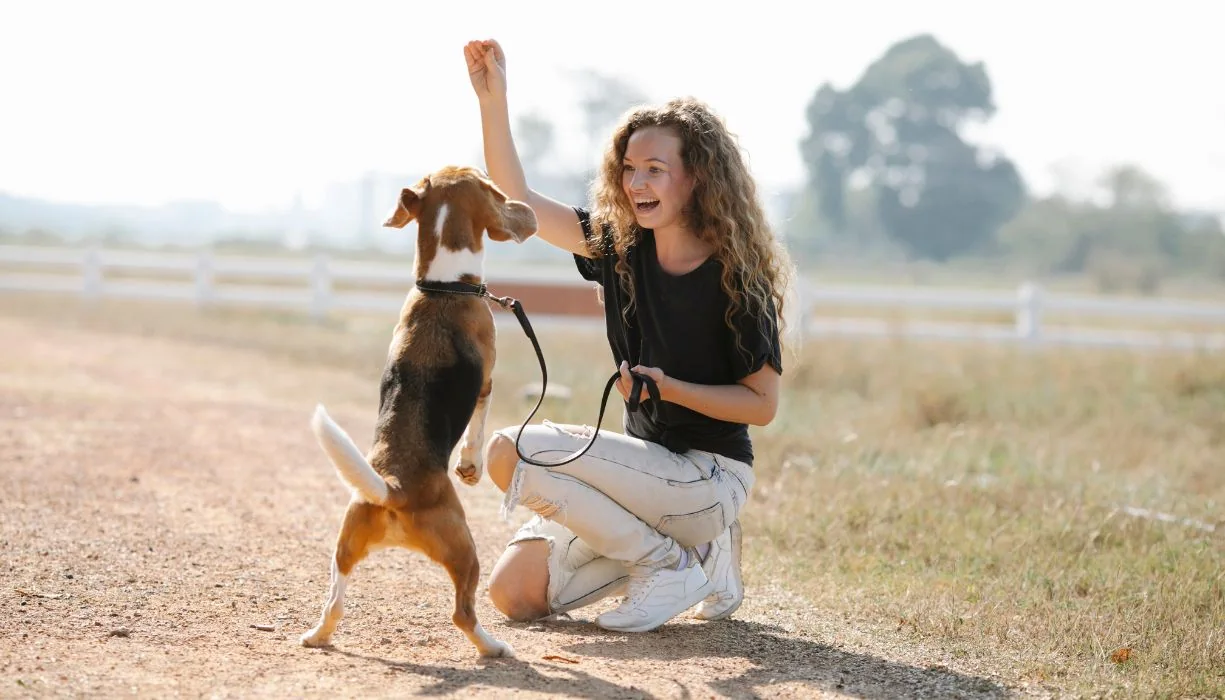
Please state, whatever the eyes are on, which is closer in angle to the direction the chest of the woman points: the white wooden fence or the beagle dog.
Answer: the beagle dog

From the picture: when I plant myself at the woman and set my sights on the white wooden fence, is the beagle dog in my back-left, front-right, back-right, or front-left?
back-left

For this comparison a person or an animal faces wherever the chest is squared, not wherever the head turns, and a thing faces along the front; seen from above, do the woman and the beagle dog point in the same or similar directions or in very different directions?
very different directions

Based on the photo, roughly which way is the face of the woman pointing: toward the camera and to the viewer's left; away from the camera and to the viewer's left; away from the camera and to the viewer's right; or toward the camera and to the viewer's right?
toward the camera and to the viewer's left

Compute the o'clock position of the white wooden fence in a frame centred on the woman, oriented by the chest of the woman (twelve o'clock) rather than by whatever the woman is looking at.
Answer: The white wooden fence is roughly at 5 o'clock from the woman.

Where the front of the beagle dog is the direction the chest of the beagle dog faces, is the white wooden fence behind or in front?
in front

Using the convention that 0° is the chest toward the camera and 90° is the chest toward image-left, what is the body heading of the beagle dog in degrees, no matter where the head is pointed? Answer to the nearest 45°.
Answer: approximately 225°

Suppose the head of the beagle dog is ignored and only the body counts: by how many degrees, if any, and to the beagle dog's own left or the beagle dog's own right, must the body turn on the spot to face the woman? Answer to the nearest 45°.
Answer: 0° — it already faces them

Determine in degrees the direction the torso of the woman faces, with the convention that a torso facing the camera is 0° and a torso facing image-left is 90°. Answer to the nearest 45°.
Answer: approximately 45°
